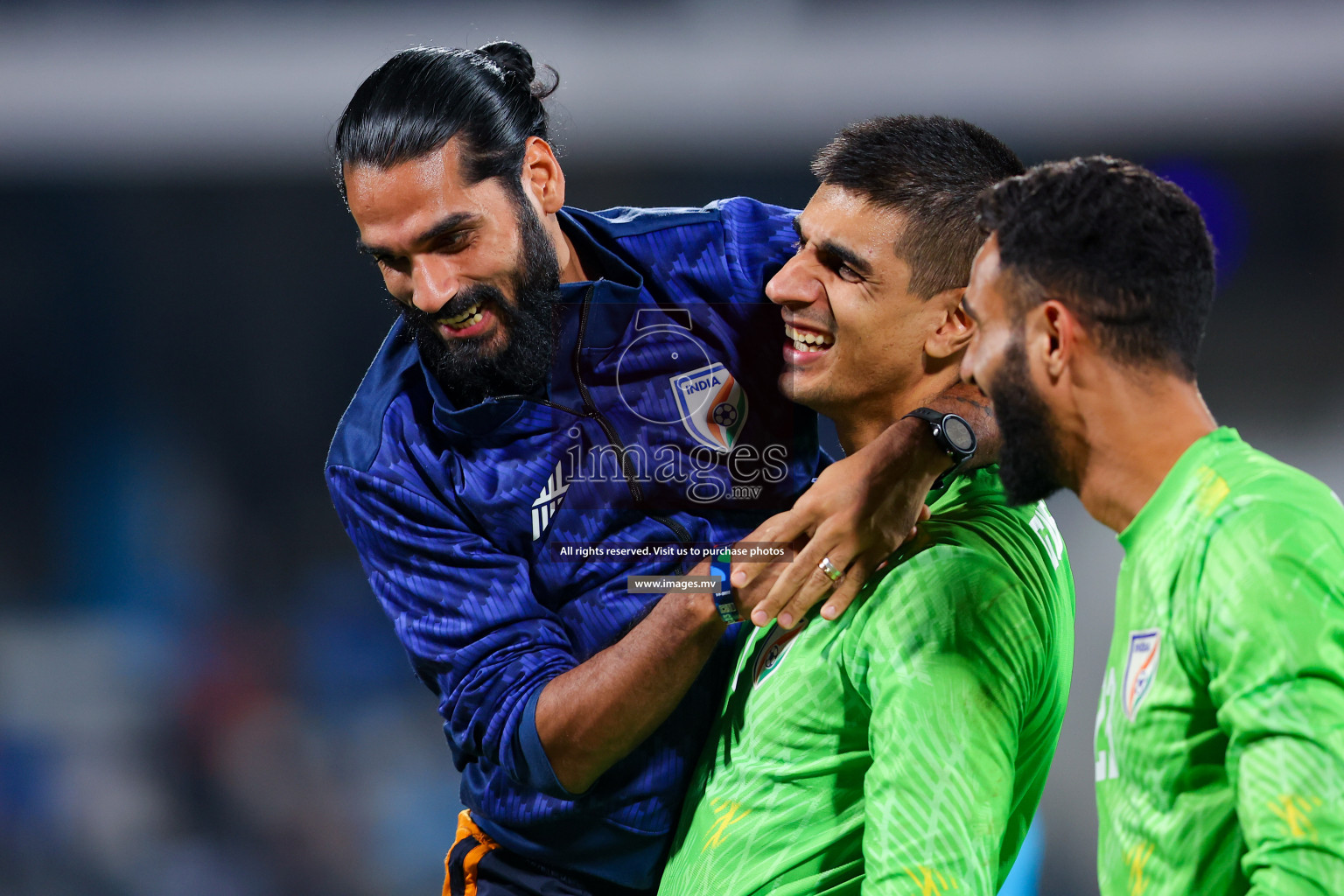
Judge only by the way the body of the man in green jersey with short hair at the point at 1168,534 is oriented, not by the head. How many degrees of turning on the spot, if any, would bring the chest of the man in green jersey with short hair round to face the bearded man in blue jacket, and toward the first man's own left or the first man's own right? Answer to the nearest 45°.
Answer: approximately 45° to the first man's own right

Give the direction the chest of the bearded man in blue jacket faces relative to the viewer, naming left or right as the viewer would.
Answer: facing the viewer

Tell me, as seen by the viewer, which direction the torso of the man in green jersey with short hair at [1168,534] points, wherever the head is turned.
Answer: to the viewer's left

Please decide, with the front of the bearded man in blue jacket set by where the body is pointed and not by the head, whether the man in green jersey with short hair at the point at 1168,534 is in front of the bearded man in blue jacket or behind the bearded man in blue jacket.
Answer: in front

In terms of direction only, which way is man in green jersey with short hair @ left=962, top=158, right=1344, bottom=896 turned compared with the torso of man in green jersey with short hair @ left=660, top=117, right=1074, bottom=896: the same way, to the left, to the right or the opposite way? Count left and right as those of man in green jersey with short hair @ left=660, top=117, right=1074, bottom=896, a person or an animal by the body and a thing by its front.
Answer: the same way

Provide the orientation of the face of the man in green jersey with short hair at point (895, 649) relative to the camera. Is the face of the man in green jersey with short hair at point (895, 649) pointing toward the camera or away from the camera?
toward the camera

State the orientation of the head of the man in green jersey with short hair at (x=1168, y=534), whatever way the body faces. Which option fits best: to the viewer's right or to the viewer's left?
to the viewer's left
